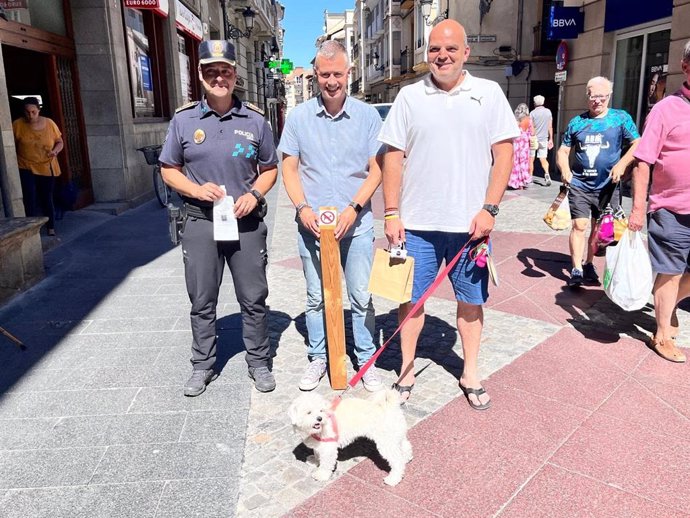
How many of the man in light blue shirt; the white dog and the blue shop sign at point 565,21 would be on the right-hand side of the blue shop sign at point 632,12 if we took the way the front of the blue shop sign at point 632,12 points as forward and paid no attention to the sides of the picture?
1

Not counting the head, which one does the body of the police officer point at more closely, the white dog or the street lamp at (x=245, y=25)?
the white dog

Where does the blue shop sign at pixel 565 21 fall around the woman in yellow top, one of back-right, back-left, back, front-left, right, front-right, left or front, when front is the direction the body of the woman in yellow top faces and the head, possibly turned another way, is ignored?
left

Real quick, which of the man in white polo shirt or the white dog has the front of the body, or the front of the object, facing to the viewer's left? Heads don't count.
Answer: the white dog

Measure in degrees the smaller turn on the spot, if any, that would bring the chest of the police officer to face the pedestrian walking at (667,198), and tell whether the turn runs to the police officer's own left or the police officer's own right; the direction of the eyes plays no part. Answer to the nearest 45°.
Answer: approximately 90° to the police officer's own left

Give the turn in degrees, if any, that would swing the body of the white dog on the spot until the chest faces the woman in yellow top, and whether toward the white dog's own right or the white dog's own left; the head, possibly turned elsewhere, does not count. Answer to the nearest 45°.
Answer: approximately 45° to the white dog's own right

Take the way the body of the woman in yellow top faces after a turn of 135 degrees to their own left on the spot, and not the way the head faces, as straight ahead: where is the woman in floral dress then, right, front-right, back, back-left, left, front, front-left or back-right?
front-right

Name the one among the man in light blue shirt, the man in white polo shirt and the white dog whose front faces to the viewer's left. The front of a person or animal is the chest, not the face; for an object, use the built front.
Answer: the white dog

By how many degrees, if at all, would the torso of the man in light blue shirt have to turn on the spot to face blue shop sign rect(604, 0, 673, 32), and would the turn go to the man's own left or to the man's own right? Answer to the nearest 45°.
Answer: approximately 135° to the man's own left

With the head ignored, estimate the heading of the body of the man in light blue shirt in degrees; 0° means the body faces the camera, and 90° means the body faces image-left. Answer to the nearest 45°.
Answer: approximately 0°

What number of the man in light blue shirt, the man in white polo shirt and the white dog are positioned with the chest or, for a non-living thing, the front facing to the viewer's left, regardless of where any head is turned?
1

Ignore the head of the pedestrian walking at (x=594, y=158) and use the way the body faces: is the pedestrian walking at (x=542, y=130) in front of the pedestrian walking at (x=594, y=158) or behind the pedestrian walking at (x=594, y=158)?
behind

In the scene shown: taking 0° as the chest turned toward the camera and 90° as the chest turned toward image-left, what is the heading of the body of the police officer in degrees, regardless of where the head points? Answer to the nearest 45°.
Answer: approximately 0°

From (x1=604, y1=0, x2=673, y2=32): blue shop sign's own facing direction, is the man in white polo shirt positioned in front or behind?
in front
